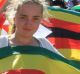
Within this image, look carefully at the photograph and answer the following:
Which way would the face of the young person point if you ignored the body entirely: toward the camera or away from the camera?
toward the camera

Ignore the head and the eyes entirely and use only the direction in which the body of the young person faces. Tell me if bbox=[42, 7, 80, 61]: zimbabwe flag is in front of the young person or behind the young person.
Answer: behind

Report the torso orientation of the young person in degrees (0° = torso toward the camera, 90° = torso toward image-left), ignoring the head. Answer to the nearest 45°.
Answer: approximately 0°
